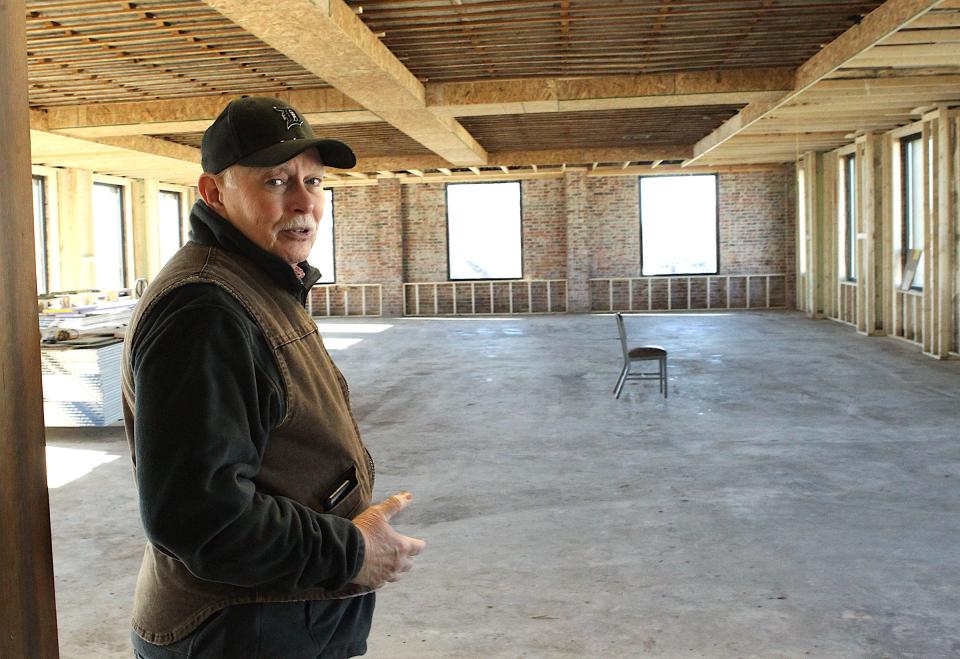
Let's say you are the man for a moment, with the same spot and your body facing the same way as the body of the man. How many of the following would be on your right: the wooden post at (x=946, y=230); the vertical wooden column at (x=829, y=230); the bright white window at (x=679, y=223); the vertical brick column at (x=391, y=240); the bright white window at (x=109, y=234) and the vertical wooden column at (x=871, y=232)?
0

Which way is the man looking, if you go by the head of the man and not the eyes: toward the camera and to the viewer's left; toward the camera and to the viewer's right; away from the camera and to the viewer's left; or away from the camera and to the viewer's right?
toward the camera and to the viewer's right

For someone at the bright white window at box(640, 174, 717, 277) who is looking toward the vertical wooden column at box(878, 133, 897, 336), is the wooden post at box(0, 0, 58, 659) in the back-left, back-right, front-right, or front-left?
front-right

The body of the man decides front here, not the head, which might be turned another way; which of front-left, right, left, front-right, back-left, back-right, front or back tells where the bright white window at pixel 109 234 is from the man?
left

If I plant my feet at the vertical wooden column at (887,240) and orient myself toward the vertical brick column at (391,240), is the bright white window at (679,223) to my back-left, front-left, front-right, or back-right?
front-right

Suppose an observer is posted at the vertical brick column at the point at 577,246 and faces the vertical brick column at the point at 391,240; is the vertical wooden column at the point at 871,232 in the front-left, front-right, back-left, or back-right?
back-left

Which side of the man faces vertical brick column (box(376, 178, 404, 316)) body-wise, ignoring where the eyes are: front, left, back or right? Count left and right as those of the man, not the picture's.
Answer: left

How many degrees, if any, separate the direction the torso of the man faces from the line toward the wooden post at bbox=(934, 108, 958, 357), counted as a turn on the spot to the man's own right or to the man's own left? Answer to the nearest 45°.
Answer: approximately 45° to the man's own left

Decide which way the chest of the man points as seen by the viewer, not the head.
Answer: to the viewer's right

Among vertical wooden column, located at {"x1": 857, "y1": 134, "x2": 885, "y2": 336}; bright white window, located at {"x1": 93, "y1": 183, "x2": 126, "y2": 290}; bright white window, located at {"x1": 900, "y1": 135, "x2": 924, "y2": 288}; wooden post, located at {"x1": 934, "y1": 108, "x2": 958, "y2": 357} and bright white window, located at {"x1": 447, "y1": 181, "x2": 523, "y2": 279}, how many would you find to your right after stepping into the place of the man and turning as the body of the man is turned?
0

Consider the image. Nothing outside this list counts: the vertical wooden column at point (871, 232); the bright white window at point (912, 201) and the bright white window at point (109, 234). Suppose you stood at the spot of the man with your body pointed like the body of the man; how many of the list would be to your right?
0

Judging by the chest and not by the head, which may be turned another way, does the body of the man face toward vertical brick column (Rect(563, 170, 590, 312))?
no

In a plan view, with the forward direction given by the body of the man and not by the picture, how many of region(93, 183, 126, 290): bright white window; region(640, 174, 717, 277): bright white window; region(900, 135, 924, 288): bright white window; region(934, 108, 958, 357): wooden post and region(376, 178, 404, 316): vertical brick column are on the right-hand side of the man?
0
